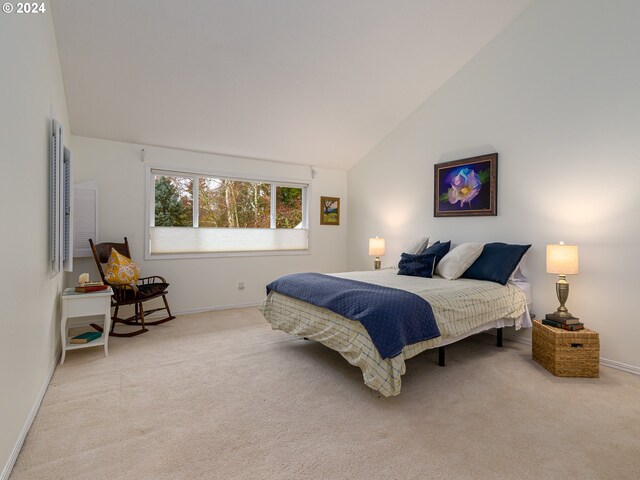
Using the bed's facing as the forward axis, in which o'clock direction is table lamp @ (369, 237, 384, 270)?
The table lamp is roughly at 4 o'clock from the bed.

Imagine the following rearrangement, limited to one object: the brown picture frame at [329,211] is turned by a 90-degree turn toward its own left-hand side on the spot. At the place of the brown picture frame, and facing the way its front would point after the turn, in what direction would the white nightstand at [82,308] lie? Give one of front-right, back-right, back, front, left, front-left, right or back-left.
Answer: back-right

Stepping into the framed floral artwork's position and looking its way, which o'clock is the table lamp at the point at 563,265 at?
The table lamp is roughly at 9 o'clock from the framed floral artwork.

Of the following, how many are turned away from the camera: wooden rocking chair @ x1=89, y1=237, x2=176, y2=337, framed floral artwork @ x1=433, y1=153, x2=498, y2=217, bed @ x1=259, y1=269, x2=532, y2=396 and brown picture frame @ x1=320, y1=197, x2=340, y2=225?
0

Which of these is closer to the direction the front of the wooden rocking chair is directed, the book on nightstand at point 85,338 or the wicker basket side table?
the wicker basket side table

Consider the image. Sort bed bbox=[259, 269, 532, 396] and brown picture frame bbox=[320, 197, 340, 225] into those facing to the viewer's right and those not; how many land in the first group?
0

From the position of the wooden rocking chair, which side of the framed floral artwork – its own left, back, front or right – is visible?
front

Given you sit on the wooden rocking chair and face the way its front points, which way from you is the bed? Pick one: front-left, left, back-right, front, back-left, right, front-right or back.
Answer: front

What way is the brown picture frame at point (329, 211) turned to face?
toward the camera

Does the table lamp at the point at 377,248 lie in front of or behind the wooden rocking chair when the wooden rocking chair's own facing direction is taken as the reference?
in front

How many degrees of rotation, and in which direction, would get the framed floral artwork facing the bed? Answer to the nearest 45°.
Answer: approximately 45° to its left

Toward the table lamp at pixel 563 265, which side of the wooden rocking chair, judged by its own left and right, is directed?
front

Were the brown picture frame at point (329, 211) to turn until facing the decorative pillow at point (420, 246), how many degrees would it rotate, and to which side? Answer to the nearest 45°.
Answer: approximately 45° to its left

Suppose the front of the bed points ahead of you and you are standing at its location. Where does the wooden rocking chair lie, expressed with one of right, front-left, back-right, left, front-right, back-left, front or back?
front-right

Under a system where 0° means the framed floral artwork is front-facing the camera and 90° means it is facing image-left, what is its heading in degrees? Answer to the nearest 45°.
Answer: approximately 45°

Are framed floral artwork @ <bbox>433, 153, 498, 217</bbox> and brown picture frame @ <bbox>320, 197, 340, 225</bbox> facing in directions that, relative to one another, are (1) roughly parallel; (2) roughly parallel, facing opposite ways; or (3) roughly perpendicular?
roughly perpendicular

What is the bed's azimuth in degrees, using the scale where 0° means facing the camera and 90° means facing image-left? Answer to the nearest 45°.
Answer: approximately 45°
